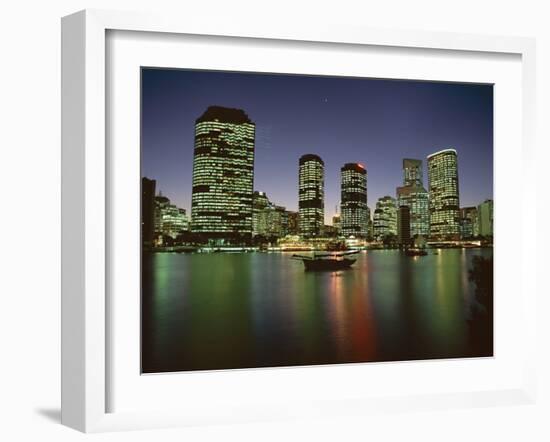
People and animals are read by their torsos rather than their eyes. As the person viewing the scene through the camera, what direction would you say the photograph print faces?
facing the viewer and to the right of the viewer
